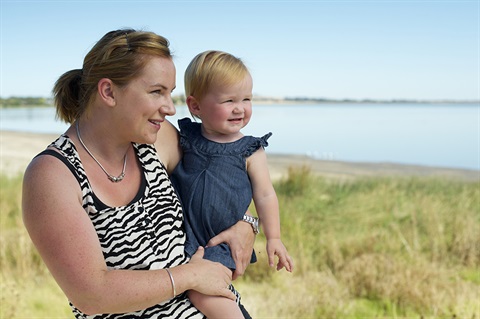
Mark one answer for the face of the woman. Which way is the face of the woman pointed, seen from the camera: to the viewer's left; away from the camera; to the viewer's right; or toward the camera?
to the viewer's right

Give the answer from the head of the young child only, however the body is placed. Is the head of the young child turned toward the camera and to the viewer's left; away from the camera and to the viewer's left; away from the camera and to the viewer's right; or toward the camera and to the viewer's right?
toward the camera and to the viewer's right

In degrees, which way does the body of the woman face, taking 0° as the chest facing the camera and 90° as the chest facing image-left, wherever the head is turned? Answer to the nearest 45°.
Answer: approximately 315°
